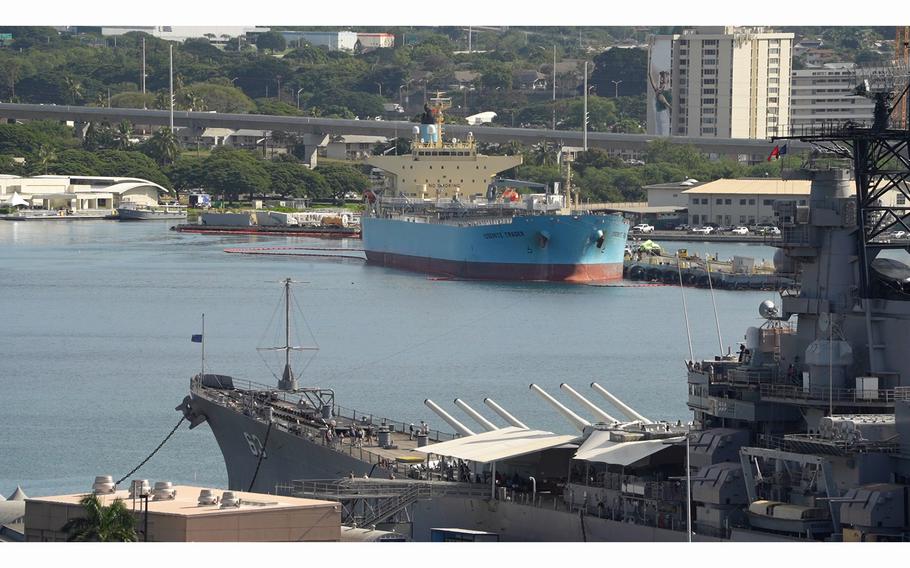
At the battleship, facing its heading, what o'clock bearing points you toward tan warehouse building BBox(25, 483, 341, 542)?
The tan warehouse building is roughly at 10 o'clock from the battleship.

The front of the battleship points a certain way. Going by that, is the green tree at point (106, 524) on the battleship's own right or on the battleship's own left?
on the battleship's own left

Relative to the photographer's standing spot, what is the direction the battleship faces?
facing away from the viewer and to the left of the viewer
